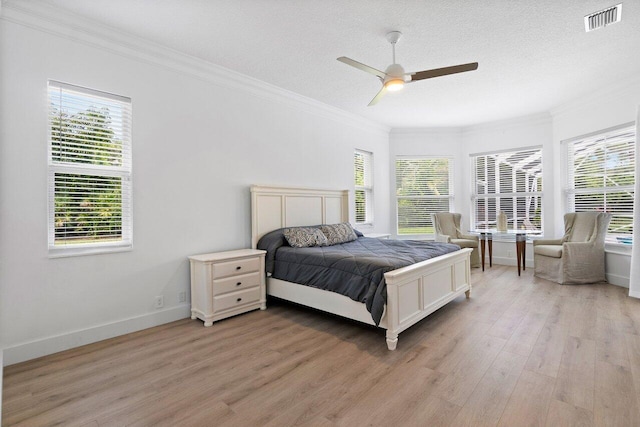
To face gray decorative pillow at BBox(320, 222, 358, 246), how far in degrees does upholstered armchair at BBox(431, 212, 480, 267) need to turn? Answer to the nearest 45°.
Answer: approximately 90° to its right

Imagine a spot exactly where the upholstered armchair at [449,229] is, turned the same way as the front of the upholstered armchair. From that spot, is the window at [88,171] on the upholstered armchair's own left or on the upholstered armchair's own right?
on the upholstered armchair's own right

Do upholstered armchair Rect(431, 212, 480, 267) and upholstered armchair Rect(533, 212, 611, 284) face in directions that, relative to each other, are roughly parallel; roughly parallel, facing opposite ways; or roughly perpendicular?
roughly perpendicular

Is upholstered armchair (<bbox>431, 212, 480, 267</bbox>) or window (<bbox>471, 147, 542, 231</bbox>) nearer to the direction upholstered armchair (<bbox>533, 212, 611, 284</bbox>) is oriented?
the upholstered armchair

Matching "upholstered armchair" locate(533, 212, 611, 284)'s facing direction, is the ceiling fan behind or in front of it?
in front

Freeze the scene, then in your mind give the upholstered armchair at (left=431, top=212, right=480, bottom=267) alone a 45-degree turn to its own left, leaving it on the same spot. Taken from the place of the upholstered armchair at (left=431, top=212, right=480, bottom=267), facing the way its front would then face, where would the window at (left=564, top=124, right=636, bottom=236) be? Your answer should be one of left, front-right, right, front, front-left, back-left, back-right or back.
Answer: front

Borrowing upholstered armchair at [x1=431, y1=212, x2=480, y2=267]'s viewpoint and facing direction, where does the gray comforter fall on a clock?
The gray comforter is roughly at 2 o'clock from the upholstered armchair.

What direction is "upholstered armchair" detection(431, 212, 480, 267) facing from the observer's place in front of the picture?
facing the viewer and to the right of the viewer

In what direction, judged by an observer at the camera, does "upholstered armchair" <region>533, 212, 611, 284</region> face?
facing the viewer and to the left of the viewer

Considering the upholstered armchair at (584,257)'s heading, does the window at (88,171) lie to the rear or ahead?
ahead

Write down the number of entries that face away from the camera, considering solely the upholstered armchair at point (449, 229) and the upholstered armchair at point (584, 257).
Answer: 0

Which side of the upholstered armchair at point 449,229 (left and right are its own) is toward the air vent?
front

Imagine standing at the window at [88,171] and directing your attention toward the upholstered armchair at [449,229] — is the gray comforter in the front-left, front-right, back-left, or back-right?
front-right

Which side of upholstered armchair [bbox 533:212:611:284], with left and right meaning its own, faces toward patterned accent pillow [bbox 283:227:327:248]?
front
